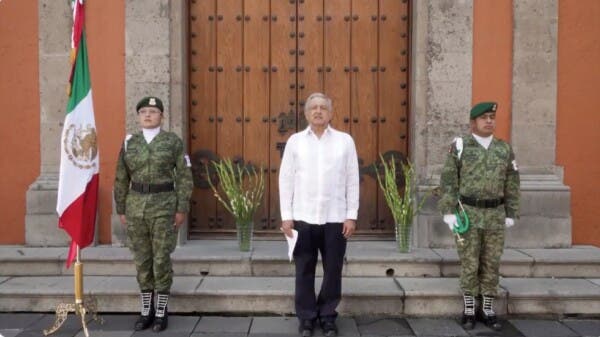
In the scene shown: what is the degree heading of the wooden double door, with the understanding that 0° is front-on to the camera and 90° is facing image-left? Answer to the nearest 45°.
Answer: approximately 0°

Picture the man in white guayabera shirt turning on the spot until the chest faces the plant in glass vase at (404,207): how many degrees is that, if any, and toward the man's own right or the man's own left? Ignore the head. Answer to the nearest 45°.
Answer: approximately 135° to the man's own left

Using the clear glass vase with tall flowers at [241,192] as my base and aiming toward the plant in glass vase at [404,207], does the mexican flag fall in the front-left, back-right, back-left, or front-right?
back-right

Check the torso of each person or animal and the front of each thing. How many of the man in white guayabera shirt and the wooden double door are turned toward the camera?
2

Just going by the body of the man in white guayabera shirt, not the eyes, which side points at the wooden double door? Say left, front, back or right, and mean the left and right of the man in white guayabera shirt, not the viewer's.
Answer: back

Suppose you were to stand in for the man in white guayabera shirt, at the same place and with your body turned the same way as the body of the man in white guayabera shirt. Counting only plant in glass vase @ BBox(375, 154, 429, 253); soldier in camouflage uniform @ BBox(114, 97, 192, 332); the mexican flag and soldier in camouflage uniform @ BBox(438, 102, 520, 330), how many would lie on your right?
2

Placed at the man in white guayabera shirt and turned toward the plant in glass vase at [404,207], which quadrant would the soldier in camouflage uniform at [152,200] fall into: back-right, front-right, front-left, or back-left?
back-left

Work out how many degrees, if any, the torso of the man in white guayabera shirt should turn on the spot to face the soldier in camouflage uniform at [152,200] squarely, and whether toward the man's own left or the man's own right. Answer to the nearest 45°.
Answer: approximately 90° to the man's own right

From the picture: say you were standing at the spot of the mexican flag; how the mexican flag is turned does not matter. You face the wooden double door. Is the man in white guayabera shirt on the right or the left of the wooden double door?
right
